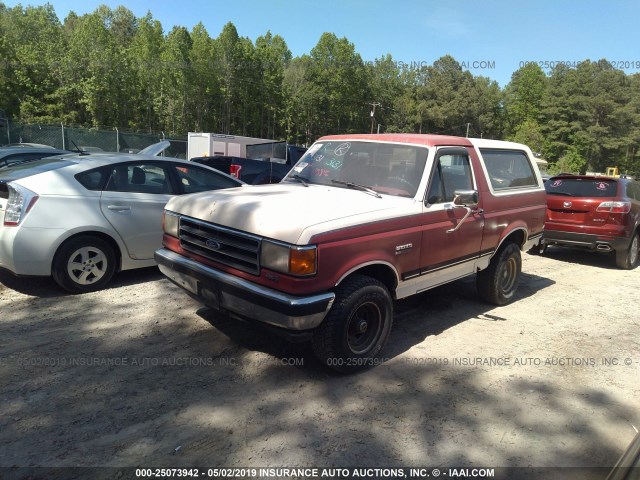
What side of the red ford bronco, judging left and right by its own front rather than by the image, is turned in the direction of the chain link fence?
right

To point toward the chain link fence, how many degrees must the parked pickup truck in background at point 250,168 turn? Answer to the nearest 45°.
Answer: approximately 90° to its left

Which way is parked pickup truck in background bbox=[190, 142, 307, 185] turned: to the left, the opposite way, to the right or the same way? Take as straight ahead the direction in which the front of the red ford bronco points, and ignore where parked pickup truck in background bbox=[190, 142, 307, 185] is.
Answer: the opposite way

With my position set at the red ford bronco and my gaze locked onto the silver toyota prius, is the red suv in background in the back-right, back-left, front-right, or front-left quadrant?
back-right

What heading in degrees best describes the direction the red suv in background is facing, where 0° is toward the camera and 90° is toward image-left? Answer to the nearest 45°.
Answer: approximately 225°

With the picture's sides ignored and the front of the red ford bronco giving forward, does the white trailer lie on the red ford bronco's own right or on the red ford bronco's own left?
on the red ford bronco's own right

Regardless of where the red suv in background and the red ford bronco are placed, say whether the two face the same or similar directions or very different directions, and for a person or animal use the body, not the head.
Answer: very different directions

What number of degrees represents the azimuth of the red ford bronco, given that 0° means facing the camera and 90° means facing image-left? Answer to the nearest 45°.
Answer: approximately 45°

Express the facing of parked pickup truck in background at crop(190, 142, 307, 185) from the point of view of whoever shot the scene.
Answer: facing away from the viewer and to the right of the viewer

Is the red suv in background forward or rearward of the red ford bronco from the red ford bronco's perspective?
rearward

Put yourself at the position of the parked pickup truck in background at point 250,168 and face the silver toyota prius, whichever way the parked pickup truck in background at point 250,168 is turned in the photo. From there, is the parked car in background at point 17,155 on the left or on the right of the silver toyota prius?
right

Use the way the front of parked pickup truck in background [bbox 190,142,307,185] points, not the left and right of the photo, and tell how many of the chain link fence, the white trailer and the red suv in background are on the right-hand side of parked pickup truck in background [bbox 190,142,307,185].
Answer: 1

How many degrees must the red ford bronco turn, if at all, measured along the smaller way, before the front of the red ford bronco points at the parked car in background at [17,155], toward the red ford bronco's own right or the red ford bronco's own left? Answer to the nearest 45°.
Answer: approximately 90° to the red ford bronco's own right

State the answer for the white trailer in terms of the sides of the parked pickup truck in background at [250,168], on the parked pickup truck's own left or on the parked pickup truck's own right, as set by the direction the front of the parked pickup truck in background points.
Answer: on the parked pickup truck's own left
